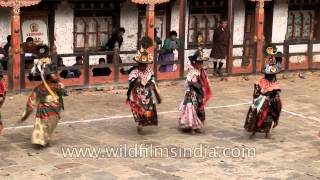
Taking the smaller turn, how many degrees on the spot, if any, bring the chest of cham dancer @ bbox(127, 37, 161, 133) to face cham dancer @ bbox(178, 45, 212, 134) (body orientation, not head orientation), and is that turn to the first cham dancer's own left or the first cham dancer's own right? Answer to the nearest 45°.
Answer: approximately 90° to the first cham dancer's own left

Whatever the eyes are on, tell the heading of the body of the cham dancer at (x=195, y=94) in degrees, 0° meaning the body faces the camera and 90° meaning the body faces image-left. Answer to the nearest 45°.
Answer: approximately 45°

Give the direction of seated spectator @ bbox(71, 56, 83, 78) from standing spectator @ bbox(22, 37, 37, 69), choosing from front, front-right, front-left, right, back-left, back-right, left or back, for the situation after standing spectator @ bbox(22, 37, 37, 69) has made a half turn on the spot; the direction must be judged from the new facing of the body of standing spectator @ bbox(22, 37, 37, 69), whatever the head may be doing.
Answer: right

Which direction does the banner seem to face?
toward the camera

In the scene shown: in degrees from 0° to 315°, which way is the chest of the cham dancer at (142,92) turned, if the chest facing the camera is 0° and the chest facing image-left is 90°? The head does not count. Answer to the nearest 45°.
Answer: approximately 0°

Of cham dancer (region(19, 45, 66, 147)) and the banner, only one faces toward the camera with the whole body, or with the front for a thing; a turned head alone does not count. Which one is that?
the banner

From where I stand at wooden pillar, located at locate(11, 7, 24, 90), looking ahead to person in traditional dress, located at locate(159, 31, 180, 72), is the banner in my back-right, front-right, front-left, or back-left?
front-left

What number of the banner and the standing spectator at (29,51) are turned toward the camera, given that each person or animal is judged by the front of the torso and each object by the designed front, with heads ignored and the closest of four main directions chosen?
2

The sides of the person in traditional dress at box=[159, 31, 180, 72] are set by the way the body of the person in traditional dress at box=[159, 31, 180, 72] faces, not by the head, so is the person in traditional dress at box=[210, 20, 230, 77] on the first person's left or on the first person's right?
on the first person's left

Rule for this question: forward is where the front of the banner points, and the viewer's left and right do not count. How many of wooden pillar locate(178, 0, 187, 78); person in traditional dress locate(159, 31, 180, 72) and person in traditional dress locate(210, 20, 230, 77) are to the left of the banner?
3

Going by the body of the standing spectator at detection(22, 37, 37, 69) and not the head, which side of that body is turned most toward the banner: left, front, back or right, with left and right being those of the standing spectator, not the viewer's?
back

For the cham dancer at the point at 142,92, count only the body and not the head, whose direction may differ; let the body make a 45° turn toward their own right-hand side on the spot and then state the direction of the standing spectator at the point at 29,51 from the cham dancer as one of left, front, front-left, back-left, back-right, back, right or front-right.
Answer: right

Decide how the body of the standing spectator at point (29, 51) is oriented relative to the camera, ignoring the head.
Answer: toward the camera
